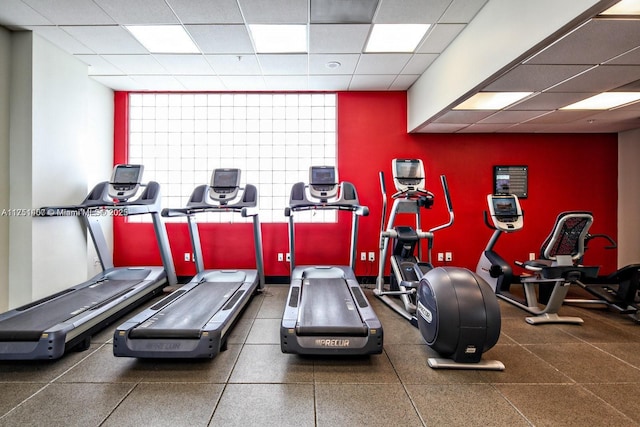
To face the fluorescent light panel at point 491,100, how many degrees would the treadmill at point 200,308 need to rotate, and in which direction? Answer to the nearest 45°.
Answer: approximately 45° to its right

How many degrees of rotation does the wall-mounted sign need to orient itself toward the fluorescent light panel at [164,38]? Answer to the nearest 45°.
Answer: approximately 45° to its right

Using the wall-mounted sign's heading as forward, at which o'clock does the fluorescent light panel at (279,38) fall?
The fluorescent light panel is roughly at 1 o'clock from the wall-mounted sign.

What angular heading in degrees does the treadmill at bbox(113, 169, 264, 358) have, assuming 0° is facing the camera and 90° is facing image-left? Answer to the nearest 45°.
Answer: approximately 225°

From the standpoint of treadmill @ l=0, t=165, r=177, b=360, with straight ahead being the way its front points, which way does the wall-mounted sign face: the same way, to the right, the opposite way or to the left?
the opposite way

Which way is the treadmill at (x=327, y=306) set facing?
away from the camera

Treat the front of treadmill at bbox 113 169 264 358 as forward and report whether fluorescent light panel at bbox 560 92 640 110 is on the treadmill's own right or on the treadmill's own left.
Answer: on the treadmill's own right

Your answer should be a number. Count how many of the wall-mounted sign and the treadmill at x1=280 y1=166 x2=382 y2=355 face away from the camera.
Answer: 1

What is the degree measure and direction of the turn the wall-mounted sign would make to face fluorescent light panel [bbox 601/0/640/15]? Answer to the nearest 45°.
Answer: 0° — it already faces it

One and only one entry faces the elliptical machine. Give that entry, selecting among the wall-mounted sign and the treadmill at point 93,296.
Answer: the wall-mounted sign

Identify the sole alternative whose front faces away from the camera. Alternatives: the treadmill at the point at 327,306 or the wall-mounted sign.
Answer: the treadmill

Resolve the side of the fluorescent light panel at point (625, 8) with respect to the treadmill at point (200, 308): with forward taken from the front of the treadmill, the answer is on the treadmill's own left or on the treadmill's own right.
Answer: on the treadmill's own right

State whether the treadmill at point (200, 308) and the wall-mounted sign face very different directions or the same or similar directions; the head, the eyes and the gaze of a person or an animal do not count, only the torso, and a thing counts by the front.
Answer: very different directions
